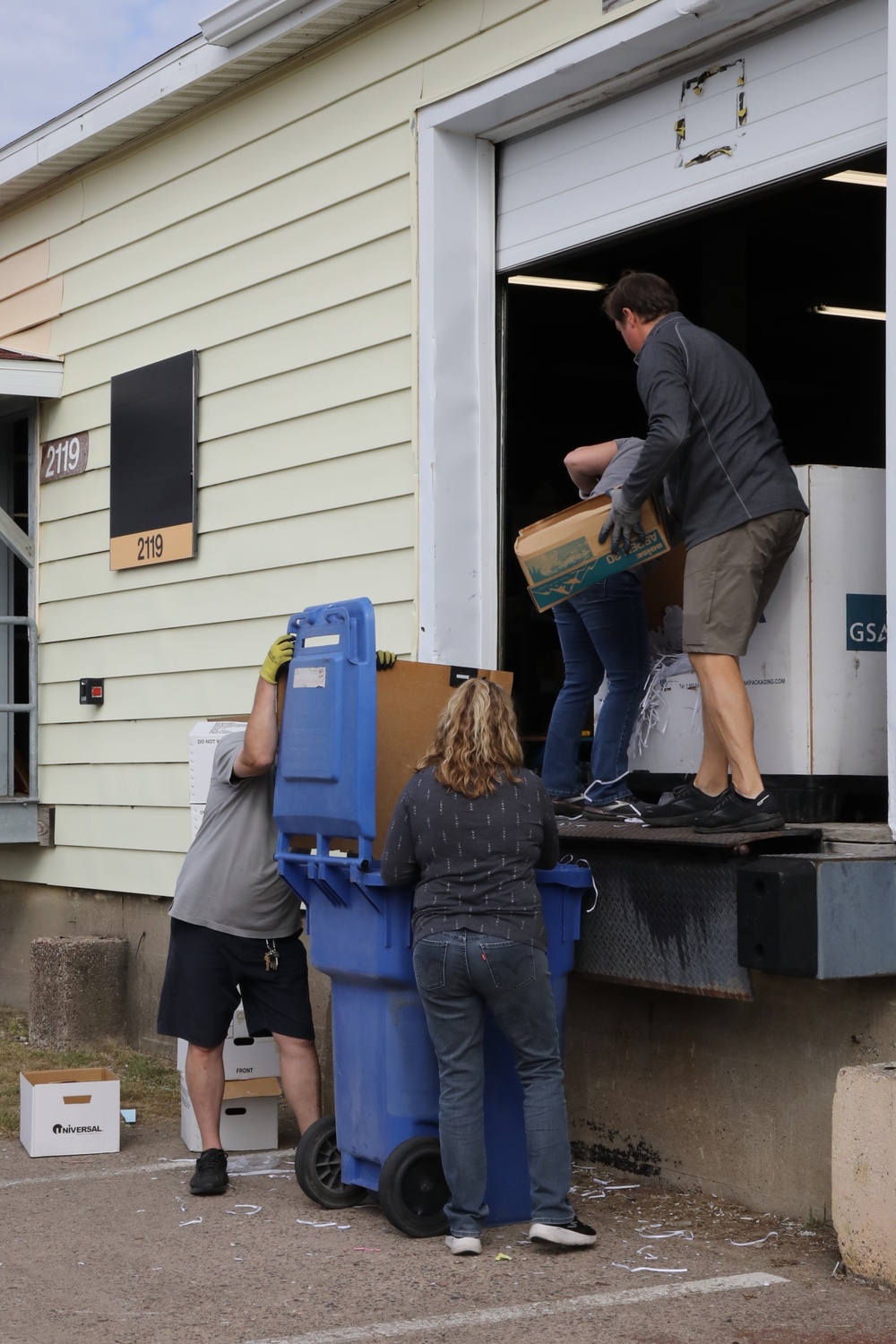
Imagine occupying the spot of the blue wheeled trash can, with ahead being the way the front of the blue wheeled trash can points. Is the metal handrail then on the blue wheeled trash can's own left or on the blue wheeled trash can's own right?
on the blue wheeled trash can's own left

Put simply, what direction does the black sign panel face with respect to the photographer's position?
facing the viewer and to the left of the viewer

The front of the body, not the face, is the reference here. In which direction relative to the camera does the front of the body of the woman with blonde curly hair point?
away from the camera

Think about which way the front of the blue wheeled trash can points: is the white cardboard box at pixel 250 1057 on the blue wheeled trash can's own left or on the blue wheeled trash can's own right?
on the blue wheeled trash can's own left

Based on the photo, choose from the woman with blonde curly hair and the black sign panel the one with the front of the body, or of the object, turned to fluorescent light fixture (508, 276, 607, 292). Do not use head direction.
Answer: the woman with blonde curly hair

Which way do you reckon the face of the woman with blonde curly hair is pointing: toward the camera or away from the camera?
away from the camera

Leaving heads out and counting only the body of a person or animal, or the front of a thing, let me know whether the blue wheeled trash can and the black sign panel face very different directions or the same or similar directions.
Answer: very different directions

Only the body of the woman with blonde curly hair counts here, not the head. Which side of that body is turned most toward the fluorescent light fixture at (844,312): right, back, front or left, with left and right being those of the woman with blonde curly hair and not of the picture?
front

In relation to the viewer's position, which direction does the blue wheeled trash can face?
facing away from the viewer and to the right of the viewer

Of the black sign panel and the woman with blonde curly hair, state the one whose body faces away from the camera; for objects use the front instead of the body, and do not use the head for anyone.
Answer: the woman with blonde curly hair
